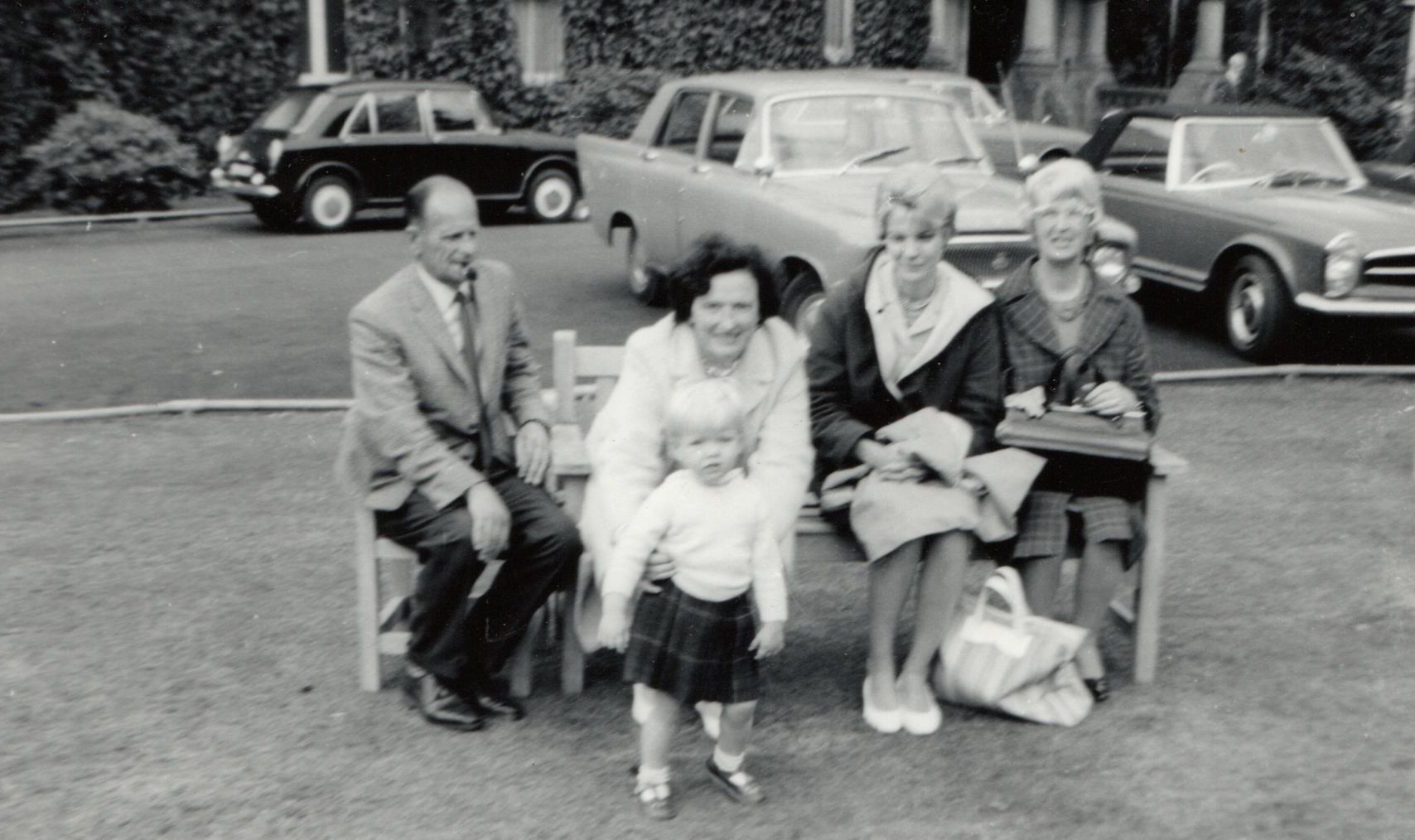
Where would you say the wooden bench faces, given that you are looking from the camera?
facing the viewer

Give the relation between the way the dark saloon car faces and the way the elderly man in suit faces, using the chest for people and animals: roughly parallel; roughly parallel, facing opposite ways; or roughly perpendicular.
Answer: roughly perpendicular

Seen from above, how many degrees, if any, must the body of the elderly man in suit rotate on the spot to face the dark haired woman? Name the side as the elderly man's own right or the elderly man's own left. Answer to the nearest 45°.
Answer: approximately 45° to the elderly man's own left

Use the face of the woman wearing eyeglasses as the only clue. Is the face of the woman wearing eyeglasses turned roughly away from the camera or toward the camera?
toward the camera

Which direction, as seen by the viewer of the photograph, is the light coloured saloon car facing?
facing the viewer and to the right of the viewer

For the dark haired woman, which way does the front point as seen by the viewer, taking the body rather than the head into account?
toward the camera

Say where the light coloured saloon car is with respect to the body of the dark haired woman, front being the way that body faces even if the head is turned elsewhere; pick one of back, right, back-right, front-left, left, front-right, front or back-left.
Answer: back

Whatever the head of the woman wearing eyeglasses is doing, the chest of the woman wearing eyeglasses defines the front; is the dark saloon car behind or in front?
behind

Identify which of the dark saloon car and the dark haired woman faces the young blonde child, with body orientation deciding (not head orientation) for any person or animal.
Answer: the dark haired woman

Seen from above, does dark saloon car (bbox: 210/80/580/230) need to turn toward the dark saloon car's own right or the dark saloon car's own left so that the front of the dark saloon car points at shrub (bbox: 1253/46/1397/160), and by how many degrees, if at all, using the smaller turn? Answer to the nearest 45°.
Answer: approximately 45° to the dark saloon car's own right

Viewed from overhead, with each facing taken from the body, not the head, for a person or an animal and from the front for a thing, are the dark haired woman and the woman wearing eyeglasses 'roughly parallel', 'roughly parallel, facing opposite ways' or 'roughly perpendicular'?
roughly parallel

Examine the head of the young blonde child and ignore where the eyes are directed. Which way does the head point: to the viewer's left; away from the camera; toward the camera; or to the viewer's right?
toward the camera

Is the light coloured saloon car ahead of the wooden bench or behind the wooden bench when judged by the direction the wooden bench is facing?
behind

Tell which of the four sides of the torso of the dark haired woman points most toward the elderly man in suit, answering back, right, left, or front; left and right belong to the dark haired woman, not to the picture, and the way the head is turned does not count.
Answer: right

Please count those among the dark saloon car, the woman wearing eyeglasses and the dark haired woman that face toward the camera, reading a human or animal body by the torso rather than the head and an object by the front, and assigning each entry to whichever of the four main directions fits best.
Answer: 2

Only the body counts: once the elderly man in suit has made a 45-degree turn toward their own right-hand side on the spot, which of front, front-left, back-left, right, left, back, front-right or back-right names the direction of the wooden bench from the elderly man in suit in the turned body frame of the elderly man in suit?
left

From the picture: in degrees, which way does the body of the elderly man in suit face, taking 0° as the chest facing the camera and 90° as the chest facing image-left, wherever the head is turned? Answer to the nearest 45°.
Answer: approximately 315°
